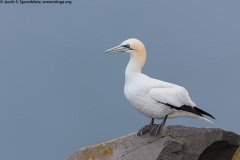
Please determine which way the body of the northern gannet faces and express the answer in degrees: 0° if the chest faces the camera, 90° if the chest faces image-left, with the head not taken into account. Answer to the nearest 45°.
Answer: approximately 90°
